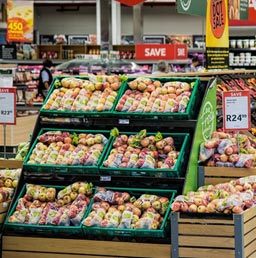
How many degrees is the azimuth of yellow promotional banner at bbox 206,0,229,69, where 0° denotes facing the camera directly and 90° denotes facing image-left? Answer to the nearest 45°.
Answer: approximately 0°

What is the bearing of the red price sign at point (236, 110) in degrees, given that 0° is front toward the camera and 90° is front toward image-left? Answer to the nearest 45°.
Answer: approximately 0°

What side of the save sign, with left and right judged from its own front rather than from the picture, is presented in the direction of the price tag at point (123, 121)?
front

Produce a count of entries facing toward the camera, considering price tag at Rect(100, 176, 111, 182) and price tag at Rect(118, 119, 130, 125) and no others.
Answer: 2

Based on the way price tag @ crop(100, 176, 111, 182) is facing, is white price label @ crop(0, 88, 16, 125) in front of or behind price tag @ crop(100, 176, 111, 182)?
behind

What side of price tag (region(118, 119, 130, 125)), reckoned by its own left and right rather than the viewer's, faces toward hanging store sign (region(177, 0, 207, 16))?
back

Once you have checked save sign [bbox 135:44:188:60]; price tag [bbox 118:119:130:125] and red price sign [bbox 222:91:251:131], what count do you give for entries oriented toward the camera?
3
